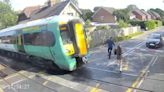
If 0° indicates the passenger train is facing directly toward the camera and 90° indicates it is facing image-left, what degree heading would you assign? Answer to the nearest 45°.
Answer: approximately 315°
